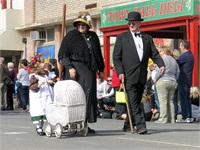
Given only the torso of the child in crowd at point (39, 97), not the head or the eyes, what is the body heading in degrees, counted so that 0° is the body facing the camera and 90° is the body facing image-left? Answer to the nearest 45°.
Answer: approximately 315°
